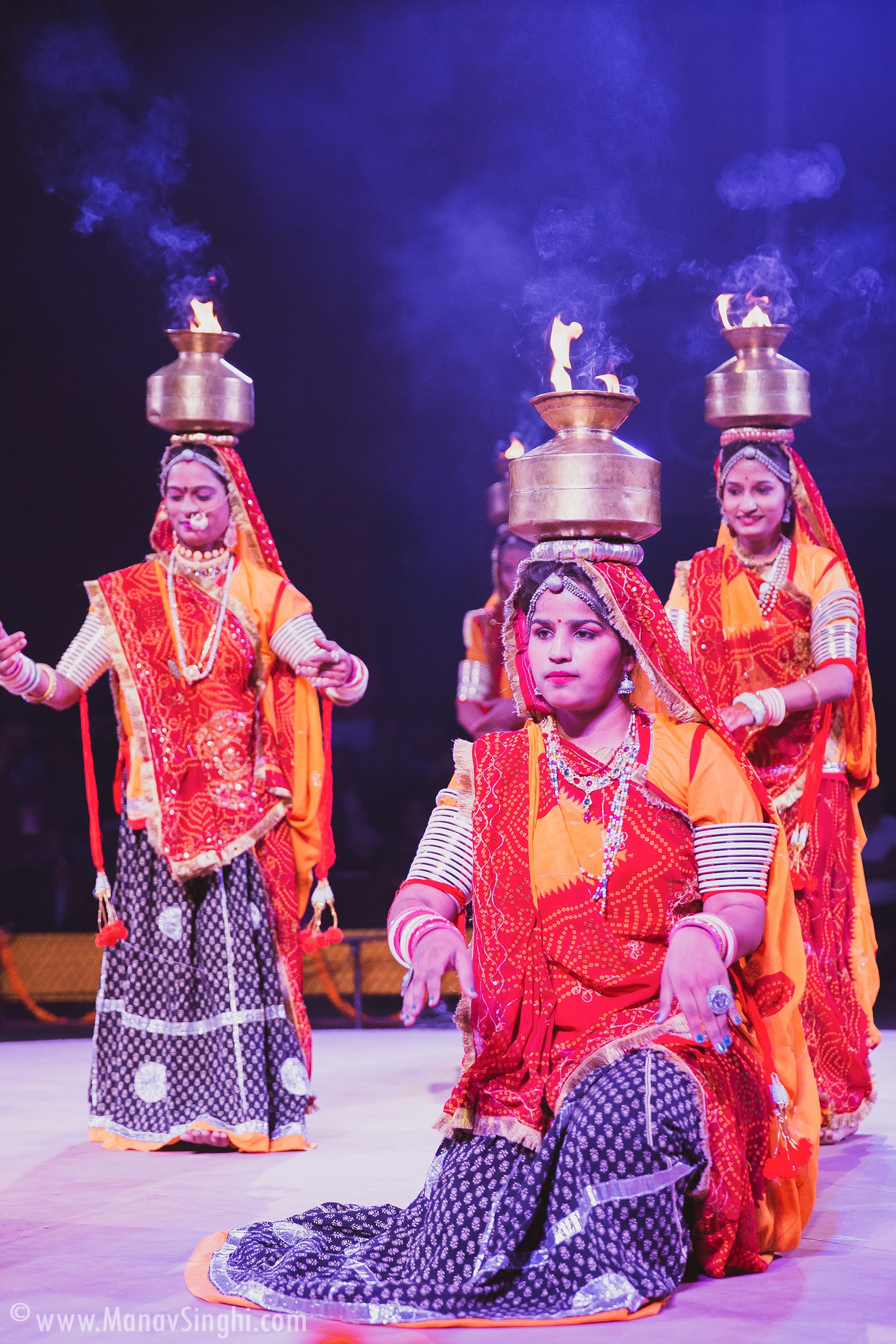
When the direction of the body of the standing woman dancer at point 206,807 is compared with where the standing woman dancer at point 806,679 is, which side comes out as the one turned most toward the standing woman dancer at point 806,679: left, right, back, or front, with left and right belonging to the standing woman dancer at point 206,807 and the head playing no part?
left

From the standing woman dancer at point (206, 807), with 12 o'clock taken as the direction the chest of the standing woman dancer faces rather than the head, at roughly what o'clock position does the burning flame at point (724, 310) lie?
The burning flame is roughly at 9 o'clock from the standing woman dancer.

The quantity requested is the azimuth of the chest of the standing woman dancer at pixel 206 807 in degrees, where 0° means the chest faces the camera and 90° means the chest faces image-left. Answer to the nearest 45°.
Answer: approximately 0°

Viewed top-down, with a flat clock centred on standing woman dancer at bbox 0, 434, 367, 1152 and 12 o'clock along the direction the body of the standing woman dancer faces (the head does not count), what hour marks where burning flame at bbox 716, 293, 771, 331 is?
The burning flame is roughly at 9 o'clock from the standing woman dancer.

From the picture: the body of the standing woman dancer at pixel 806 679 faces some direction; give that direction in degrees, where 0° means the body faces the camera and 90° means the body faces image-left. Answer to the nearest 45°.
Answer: approximately 45°

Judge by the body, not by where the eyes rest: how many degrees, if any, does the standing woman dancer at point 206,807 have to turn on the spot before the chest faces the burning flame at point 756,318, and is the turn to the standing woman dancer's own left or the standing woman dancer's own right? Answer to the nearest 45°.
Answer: approximately 90° to the standing woman dancer's own left
